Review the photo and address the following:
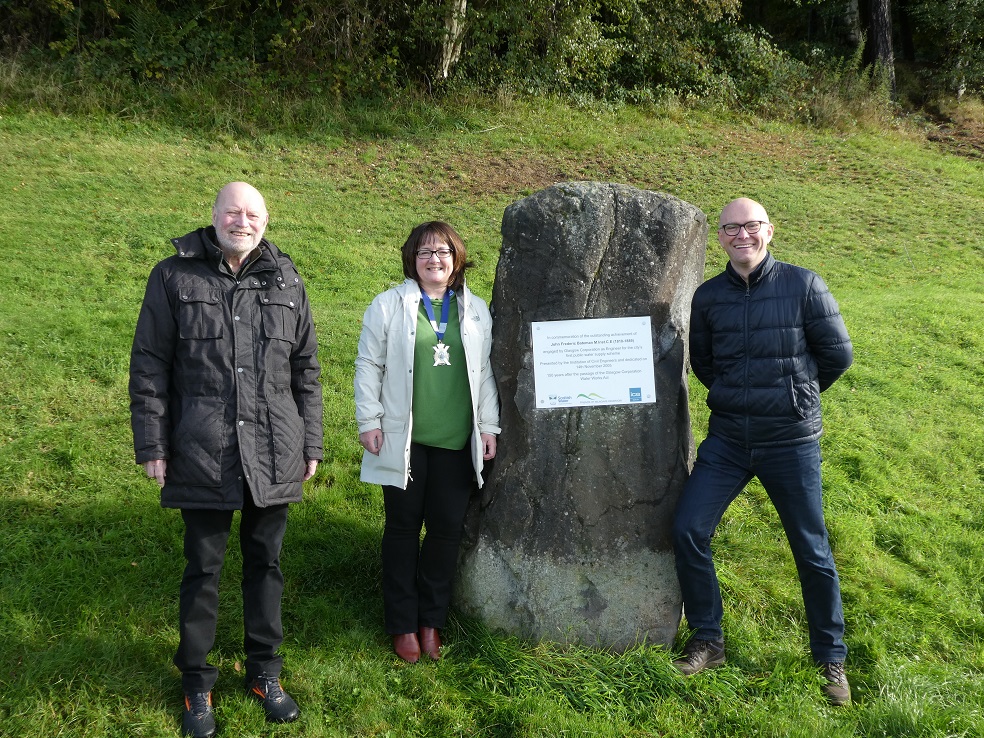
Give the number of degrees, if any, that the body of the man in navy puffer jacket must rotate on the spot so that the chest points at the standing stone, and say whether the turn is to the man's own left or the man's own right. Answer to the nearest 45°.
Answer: approximately 90° to the man's own right

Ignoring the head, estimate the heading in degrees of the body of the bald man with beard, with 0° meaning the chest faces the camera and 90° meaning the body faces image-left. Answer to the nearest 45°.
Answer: approximately 0°

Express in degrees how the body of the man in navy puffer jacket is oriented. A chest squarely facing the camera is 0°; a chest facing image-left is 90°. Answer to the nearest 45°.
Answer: approximately 0°

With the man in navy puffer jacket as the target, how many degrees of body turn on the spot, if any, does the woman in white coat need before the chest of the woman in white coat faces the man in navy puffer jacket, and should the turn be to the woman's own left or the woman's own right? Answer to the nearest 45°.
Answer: approximately 90° to the woman's own left

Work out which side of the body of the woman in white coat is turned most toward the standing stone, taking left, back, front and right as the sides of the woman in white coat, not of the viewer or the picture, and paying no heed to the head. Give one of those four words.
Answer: left

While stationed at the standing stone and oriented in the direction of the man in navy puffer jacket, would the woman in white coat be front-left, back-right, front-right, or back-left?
back-right

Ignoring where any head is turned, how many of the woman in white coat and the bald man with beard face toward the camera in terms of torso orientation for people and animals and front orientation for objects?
2

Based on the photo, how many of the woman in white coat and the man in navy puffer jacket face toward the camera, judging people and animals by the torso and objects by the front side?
2
